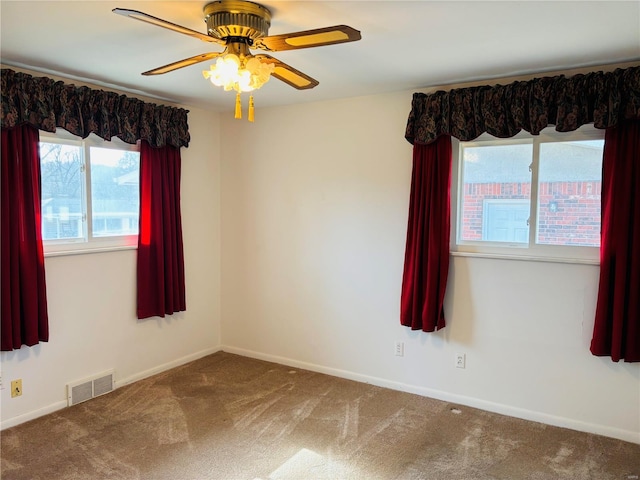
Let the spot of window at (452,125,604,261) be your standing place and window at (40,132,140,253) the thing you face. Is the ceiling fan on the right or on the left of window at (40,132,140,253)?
left

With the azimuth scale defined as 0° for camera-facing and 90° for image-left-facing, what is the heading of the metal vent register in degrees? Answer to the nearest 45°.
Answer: approximately 315°

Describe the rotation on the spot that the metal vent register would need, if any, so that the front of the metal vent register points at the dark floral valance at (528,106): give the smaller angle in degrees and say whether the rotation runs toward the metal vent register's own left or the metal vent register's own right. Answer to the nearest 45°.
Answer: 0° — it already faces it

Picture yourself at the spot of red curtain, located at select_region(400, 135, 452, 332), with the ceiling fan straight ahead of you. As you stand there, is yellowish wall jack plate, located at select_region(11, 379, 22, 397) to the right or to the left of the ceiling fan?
right

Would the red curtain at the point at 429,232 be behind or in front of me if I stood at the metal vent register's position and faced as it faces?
in front

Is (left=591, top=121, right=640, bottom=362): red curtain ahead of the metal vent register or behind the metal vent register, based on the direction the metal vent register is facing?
ahead
